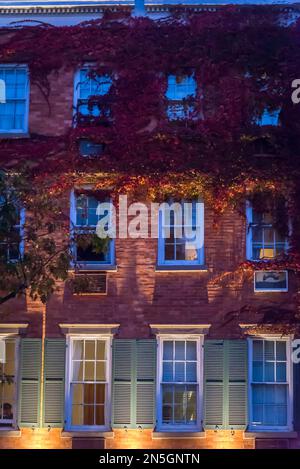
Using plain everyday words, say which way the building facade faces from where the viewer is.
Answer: facing the viewer
